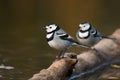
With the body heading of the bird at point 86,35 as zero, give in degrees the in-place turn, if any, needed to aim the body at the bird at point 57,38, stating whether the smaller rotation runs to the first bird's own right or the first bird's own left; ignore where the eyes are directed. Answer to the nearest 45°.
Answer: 0° — it already faces it

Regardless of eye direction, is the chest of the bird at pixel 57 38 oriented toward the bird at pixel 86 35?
no

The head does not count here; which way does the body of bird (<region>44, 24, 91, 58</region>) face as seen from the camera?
to the viewer's left

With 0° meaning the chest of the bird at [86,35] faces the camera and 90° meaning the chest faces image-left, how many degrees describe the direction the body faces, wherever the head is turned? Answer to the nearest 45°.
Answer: approximately 45°

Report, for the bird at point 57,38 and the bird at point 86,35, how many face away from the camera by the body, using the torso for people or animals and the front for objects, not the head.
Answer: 0
